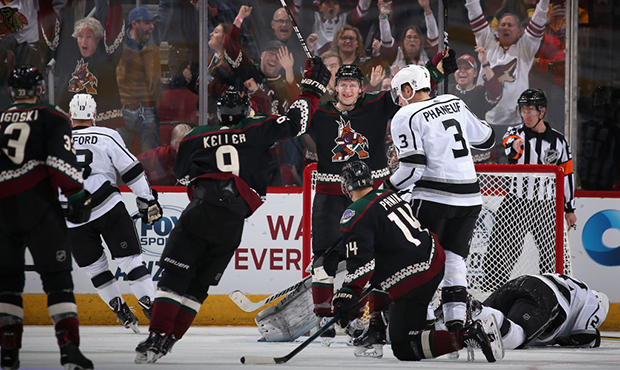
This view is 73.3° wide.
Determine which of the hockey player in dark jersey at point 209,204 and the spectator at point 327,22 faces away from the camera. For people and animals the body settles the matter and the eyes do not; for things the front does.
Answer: the hockey player in dark jersey

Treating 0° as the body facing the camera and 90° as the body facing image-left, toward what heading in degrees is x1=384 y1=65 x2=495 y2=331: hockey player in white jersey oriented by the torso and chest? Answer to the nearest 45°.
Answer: approximately 135°

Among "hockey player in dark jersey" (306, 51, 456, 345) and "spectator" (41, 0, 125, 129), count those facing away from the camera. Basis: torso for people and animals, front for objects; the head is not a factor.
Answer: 0

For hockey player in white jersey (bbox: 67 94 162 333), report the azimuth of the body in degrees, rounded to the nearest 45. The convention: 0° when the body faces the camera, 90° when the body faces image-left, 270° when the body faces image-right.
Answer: approximately 225°

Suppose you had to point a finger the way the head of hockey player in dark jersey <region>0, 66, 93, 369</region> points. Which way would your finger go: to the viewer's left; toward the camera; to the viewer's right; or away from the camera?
away from the camera

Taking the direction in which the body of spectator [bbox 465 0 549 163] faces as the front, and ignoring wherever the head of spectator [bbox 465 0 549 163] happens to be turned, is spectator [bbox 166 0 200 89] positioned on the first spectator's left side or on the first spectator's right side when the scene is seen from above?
on the first spectator's right side

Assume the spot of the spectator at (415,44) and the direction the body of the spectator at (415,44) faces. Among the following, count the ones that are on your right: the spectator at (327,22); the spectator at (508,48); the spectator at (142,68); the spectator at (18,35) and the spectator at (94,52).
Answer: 4

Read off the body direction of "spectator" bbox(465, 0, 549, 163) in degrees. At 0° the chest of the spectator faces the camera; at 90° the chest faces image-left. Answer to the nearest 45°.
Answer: approximately 0°

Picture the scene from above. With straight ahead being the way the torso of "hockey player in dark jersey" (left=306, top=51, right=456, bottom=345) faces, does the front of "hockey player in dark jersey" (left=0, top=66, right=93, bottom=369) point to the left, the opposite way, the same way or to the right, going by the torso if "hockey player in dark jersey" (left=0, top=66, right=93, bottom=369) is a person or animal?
the opposite way
